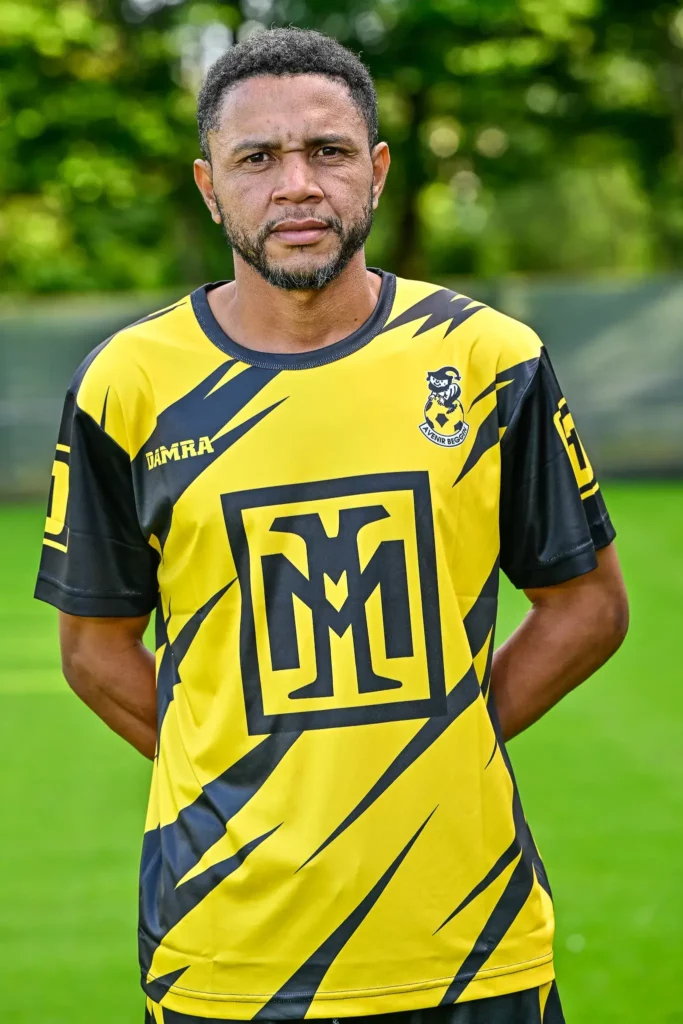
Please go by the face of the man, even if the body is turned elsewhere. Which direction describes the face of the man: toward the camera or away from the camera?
toward the camera

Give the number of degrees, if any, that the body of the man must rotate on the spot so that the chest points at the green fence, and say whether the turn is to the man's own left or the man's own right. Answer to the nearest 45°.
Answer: approximately 180°

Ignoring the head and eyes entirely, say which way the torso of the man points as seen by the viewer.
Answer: toward the camera
